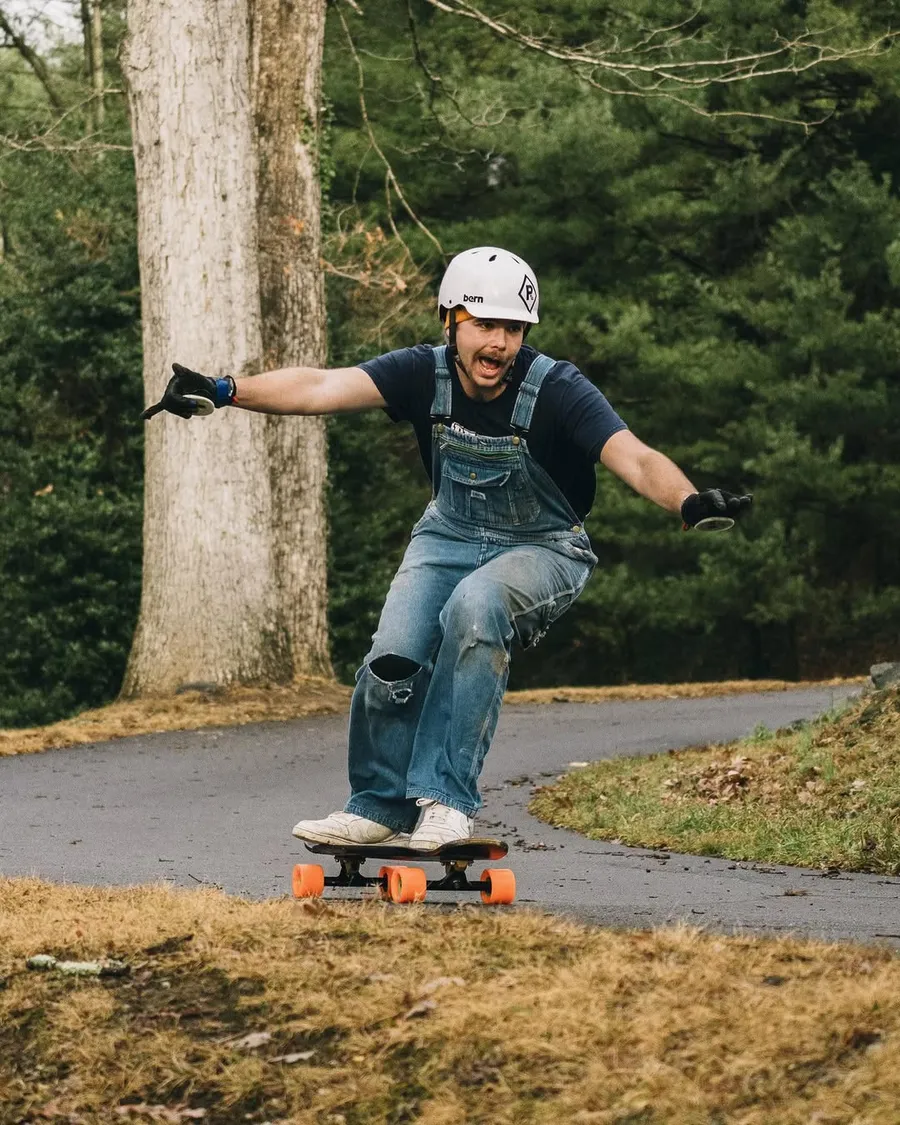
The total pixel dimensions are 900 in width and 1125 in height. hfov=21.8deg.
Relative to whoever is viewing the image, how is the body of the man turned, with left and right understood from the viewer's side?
facing the viewer and to the left of the viewer

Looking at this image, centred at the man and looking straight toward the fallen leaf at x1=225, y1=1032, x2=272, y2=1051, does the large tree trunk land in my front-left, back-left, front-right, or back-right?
back-right

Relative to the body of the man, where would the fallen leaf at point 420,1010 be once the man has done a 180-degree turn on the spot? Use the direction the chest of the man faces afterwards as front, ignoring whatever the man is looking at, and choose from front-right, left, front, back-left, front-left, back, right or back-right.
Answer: back-right

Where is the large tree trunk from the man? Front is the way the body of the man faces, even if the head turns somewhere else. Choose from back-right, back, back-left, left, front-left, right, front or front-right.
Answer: back-right

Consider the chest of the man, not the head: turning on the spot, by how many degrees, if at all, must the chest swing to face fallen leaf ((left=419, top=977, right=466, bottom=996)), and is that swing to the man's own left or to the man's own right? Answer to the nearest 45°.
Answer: approximately 45° to the man's own left
